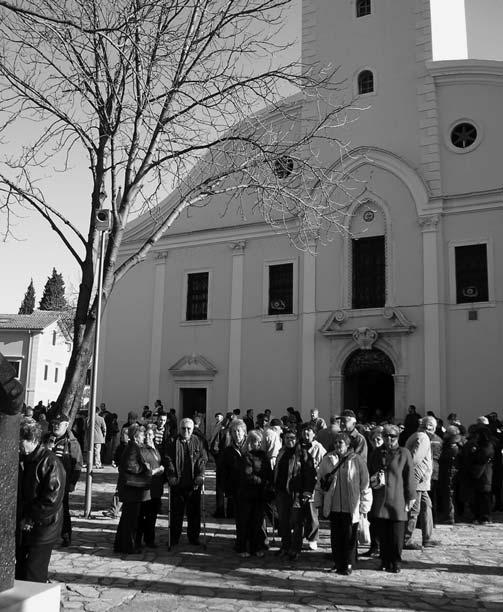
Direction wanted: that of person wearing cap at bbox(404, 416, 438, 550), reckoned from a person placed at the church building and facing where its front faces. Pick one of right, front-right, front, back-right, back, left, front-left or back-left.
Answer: front

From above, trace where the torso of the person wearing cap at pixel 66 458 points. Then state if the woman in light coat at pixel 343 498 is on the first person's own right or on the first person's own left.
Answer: on the first person's own left

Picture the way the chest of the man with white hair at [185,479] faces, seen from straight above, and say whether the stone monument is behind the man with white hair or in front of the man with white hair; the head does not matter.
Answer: in front

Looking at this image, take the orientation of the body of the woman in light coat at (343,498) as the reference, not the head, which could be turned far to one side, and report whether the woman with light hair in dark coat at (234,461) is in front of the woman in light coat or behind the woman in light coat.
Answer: behind

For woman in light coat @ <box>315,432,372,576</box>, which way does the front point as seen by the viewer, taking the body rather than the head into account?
toward the camera

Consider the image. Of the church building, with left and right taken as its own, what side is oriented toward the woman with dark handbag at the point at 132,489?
front

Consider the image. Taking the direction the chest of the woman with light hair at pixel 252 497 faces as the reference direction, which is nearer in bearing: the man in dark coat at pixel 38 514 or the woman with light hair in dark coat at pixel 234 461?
the man in dark coat

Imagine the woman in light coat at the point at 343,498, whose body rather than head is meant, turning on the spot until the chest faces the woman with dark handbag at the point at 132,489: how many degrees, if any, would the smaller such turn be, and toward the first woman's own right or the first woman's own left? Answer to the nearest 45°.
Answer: approximately 90° to the first woman's own right

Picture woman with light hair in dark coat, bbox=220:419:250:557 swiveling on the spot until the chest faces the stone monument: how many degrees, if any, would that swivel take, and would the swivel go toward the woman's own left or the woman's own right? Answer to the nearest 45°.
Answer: approximately 45° to the woman's own right

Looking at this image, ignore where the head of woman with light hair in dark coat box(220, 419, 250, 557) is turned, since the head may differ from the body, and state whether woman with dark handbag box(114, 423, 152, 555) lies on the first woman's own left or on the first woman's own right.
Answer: on the first woman's own right

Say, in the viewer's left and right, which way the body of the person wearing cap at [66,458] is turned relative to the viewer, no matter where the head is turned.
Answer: facing the viewer and to the left of the viewer

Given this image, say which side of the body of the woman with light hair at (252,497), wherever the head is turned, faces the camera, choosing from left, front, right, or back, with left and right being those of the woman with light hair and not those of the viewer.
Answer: front

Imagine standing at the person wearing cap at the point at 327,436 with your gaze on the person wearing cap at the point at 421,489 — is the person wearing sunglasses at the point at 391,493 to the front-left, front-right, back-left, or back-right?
front-right

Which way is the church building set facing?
toward the camera
